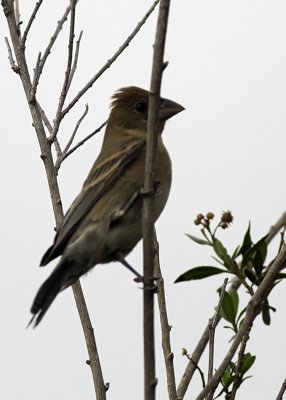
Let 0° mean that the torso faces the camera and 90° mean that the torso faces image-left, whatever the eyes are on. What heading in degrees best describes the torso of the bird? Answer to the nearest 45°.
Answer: approximately 270°

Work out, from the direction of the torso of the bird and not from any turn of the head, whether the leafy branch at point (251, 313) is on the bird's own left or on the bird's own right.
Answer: on the bird's own right
